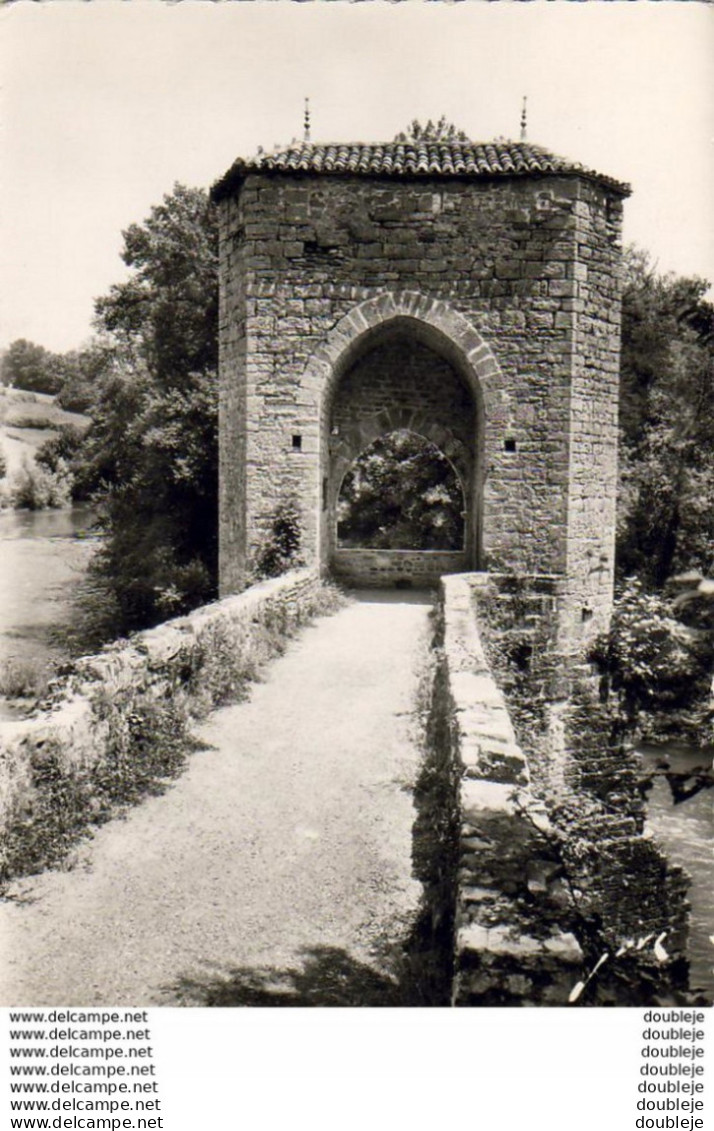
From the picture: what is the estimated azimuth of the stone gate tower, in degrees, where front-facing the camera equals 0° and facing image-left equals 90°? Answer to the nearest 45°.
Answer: approximately 0°

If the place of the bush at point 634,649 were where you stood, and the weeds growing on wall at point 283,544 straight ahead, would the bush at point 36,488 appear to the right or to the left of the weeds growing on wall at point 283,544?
right

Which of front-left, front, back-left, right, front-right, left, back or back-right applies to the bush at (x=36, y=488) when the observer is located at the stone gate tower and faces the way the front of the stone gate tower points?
back-right

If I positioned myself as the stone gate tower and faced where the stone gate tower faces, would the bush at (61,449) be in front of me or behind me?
behind
